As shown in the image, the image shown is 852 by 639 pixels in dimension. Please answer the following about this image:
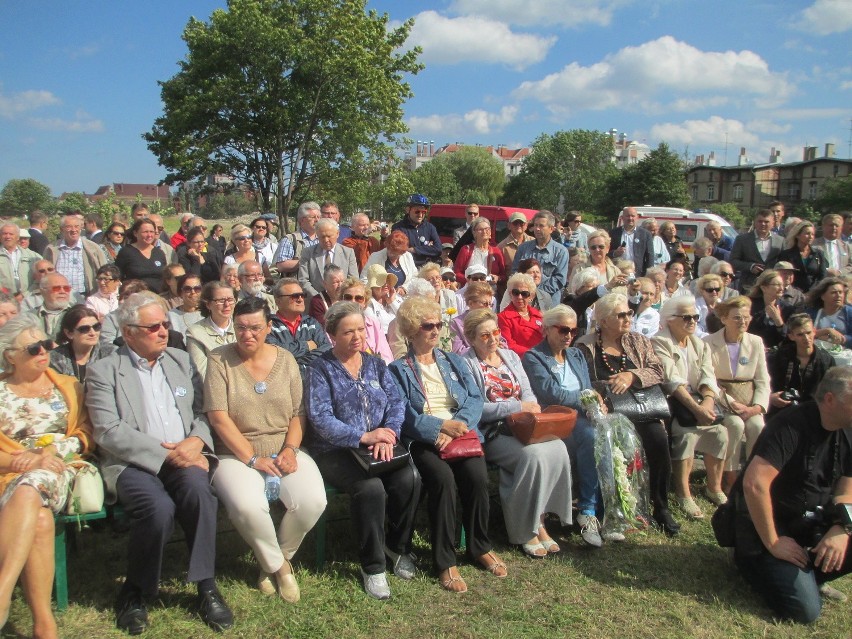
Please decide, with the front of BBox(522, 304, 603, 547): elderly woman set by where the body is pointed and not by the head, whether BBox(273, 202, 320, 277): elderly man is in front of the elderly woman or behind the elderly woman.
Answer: behind

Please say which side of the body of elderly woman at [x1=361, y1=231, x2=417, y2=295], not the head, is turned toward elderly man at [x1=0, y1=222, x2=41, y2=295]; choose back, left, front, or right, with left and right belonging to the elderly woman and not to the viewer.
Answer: right

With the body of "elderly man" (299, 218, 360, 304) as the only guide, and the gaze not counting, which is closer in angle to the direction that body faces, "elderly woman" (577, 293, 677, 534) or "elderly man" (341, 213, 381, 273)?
the elderly woman

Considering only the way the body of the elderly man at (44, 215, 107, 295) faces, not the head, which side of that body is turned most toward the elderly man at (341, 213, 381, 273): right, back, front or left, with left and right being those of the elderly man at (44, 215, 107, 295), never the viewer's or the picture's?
left

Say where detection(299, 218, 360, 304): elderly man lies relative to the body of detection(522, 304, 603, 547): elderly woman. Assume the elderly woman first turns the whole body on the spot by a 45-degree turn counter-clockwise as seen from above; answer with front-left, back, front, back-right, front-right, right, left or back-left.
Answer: back-left

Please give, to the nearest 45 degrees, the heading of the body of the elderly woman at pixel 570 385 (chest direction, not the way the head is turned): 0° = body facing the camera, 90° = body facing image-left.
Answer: approximately 315°
